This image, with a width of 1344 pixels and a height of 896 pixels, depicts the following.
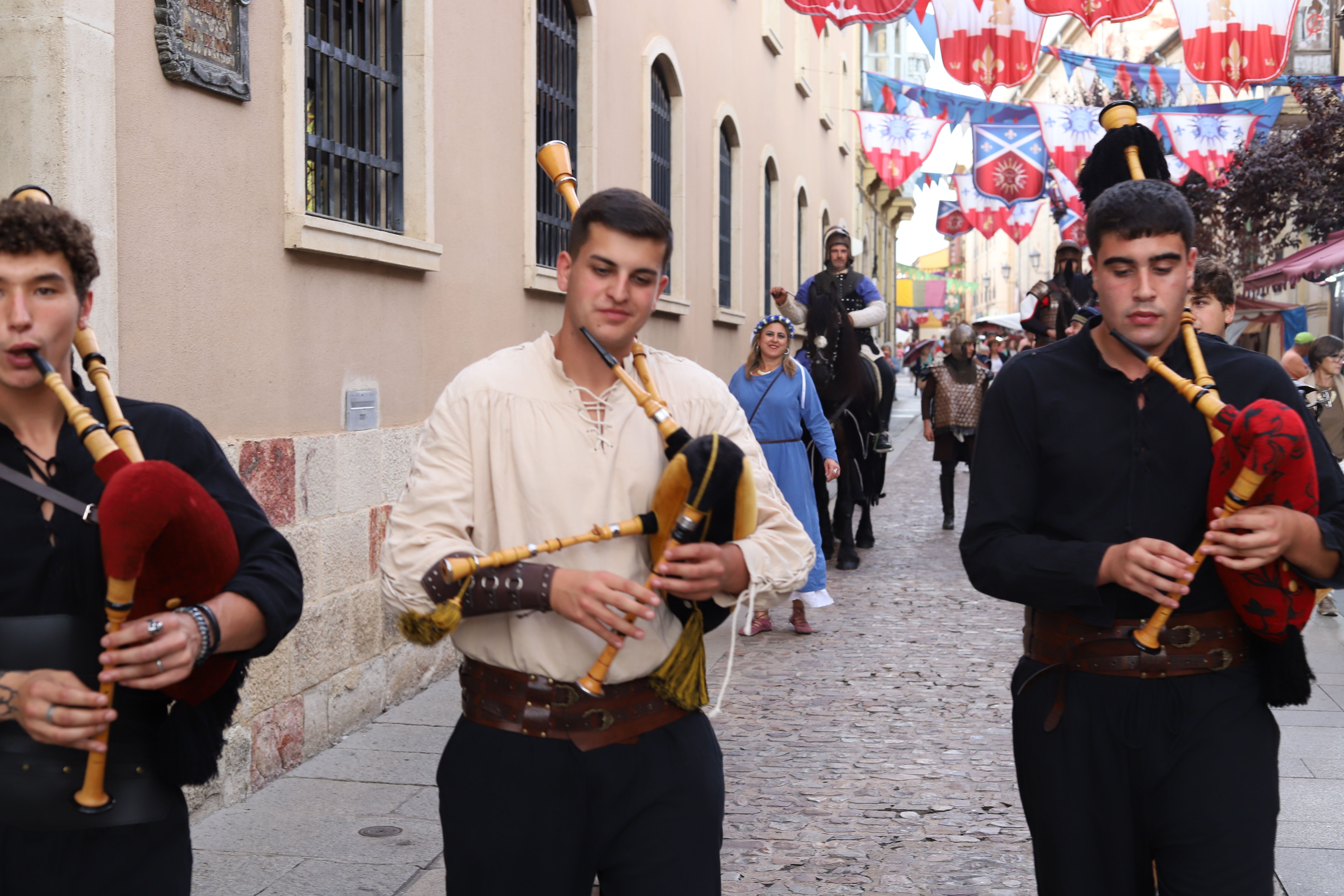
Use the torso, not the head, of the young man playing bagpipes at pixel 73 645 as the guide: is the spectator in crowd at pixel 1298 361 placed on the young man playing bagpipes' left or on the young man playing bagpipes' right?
on the young man playing bagpipes' left

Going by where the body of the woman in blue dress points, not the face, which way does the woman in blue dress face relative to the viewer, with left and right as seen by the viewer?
facing the viewer

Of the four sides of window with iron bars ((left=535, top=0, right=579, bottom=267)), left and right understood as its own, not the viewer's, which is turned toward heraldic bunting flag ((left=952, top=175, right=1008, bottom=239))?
left

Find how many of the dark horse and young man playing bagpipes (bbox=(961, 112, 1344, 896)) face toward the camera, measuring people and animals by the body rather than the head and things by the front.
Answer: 2

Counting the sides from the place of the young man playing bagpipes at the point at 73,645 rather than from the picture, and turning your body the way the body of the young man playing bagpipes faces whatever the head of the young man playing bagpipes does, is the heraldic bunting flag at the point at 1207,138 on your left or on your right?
on your left

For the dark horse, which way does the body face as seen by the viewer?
toward the camera

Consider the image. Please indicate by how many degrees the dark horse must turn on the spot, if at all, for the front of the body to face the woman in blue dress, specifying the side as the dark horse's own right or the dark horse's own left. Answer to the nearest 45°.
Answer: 0° — it already faces them

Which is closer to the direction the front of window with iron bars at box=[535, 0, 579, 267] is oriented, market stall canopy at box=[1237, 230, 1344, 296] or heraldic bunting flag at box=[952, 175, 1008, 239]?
the market stall canopy

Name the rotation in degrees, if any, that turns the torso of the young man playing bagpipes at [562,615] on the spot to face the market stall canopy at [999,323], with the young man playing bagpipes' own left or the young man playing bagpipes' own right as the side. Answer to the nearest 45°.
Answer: approximately 180°

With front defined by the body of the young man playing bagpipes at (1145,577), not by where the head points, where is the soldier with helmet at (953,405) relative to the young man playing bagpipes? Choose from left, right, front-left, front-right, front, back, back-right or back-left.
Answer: back

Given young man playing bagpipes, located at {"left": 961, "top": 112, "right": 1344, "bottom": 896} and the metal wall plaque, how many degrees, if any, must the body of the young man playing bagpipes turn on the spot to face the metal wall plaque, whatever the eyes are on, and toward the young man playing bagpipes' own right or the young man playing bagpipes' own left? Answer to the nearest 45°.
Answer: approximately 90° to the young man playing bagpipes' own right

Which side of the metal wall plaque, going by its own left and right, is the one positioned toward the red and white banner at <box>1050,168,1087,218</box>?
left

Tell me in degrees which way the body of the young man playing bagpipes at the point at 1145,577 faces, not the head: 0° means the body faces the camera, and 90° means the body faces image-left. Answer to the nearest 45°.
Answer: approximately 0°
